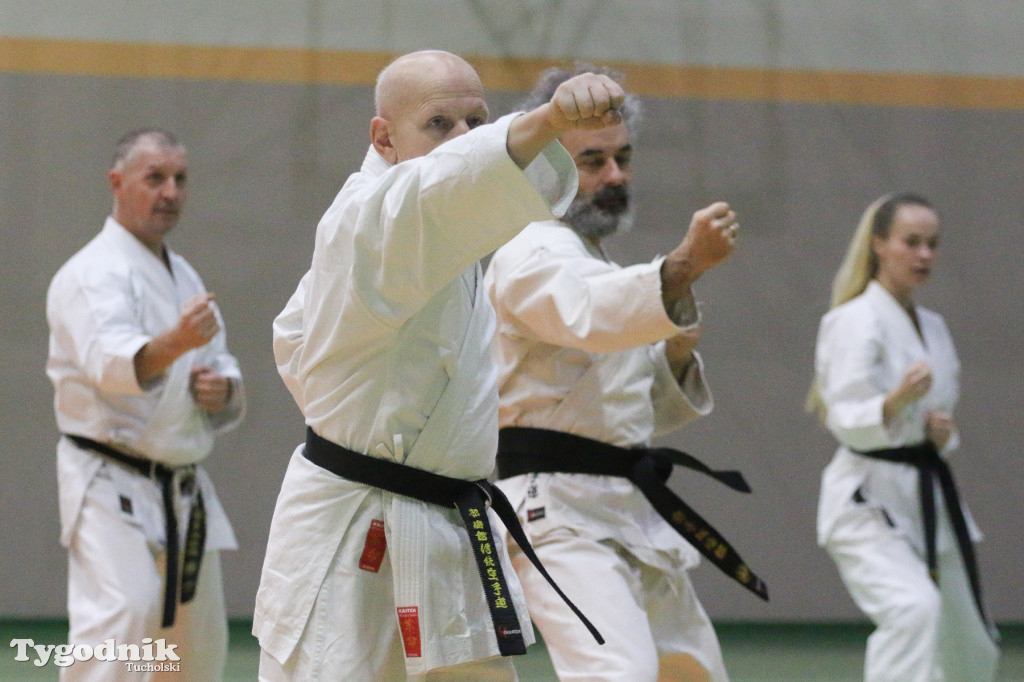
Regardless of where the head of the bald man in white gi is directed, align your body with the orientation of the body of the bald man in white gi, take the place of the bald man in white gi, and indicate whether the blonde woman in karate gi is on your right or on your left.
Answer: on your left

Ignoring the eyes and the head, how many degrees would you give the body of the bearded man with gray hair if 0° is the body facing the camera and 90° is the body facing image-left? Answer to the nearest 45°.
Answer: approximately 315°

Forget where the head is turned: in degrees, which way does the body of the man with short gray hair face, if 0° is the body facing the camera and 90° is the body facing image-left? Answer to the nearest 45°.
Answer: approximately 315°

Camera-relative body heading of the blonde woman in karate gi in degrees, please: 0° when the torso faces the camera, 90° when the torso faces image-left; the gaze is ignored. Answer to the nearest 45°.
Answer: approximately 315°

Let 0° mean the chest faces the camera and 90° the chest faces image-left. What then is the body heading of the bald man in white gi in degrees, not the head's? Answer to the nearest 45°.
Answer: approximately 315°

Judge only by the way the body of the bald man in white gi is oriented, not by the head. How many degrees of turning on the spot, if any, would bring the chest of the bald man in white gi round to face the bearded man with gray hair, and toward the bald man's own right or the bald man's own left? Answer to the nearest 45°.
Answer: approximately 90° to the bald man's own left

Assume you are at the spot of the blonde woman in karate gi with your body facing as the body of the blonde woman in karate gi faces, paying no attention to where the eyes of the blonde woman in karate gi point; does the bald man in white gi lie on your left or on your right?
on your right

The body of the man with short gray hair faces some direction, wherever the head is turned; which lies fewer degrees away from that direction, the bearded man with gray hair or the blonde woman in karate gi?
the bearded man with gray hair
